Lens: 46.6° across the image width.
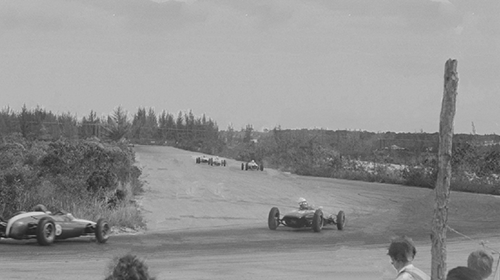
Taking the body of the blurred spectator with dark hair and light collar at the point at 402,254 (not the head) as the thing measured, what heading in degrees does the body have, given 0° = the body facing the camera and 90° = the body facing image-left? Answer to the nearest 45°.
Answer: approximately 135°

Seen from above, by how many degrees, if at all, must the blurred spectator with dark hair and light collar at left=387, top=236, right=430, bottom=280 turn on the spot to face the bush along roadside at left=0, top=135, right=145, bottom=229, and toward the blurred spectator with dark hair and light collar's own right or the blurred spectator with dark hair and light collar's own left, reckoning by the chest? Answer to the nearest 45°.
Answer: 0° — they already face it
